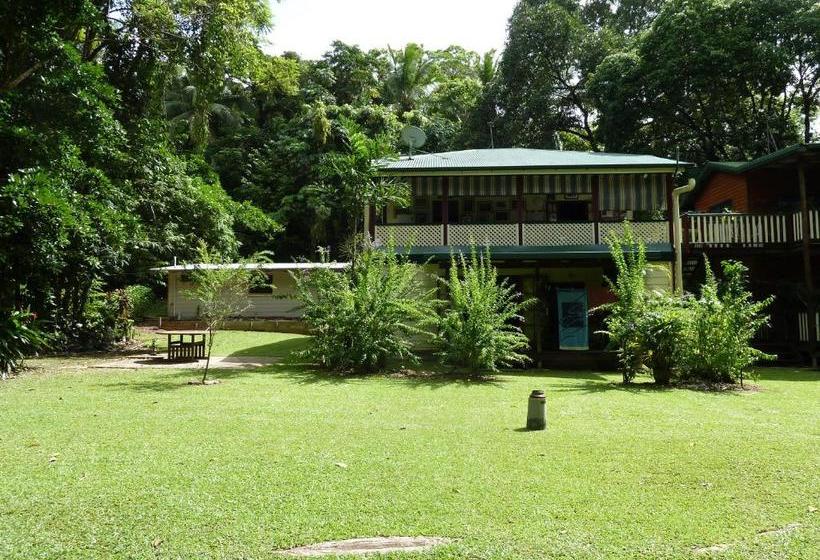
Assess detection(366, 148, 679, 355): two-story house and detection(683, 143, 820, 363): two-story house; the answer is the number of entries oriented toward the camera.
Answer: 2

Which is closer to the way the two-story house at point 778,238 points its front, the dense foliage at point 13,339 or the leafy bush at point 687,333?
the leafy bush

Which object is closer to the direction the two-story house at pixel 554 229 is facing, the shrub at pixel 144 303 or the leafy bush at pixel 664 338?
the leafy bush

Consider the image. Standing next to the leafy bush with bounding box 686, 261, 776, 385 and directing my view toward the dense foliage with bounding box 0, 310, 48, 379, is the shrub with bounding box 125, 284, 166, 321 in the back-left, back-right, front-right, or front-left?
front-right

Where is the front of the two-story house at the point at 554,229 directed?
toward the camera

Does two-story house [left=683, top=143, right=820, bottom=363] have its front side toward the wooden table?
no

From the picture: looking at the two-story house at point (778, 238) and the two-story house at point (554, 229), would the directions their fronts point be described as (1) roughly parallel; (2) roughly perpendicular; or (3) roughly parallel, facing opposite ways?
roughly parallel

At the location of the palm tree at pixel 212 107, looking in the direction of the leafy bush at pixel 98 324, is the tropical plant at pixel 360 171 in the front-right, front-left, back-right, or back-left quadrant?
front-left

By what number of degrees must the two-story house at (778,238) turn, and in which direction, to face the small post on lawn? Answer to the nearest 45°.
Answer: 0° — it already faces it

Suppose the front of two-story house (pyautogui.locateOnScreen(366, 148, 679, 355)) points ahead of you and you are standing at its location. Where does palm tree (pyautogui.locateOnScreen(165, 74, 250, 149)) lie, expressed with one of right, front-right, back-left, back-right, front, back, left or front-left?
back-right

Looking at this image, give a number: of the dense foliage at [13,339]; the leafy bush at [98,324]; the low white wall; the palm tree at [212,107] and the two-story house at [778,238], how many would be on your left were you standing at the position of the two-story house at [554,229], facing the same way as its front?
1

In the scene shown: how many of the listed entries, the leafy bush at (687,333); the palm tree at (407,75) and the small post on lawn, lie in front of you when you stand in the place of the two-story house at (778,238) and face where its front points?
2

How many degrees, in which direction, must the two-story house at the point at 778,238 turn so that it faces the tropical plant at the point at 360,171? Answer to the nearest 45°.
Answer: approximately 45° to its right

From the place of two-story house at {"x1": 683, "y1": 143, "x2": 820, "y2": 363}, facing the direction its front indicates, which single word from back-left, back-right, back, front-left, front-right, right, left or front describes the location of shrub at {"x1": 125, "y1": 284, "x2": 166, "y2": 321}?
right

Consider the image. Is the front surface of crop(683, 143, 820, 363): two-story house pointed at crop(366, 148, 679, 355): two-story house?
no

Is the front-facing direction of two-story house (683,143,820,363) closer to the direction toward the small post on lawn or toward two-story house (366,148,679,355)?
the small post on lawn

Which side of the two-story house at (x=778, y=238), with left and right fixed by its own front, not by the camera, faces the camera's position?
front

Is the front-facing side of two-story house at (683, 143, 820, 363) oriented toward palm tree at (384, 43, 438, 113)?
no

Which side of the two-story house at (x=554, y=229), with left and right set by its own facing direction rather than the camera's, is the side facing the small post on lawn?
front
